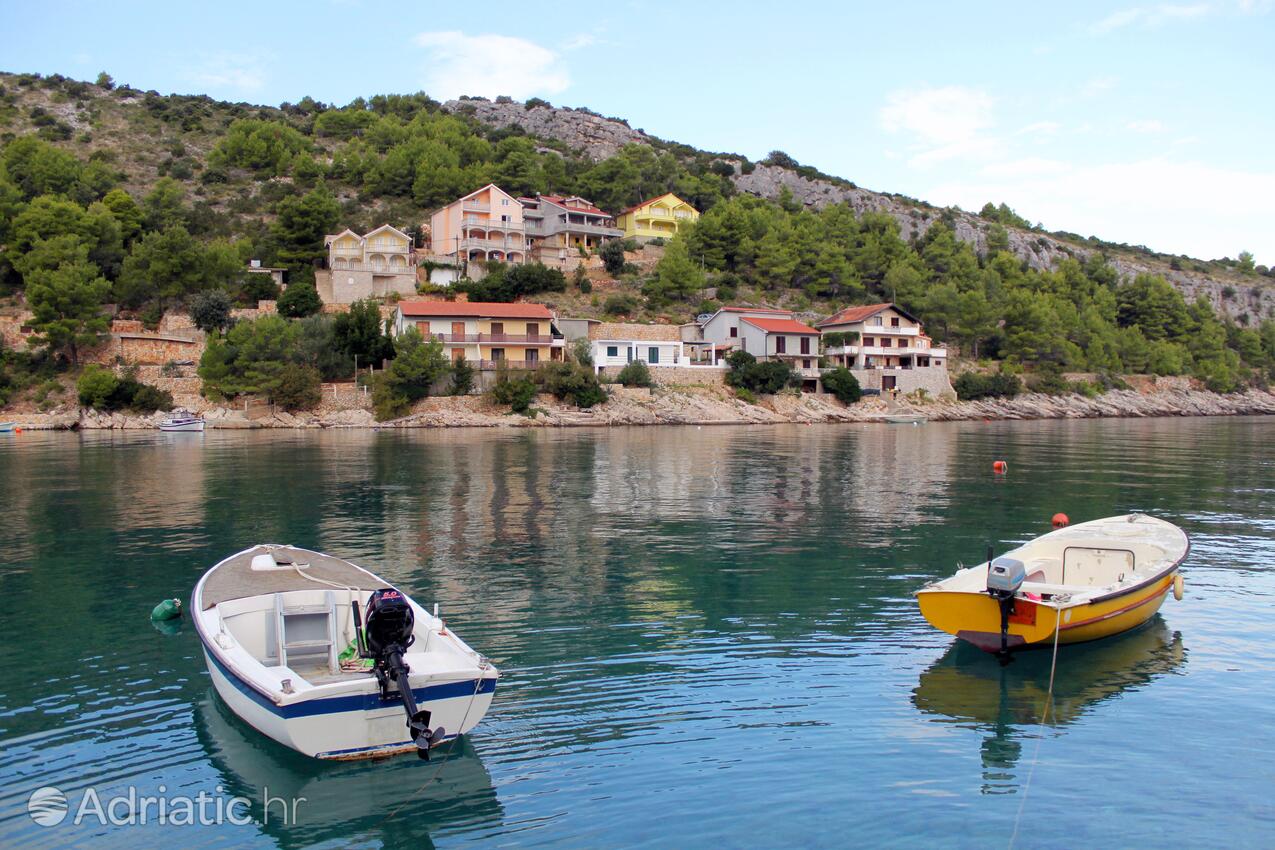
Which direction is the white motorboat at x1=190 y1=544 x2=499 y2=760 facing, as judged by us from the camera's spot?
facing away from the viewer and to the left of the viewer

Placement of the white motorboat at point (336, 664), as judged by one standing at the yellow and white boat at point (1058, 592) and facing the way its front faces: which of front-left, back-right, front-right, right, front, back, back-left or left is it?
back

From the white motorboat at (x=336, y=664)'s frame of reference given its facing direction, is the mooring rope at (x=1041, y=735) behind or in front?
behind

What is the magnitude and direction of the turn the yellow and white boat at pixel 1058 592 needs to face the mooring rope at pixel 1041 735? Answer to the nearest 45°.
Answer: approximately 135° to its right

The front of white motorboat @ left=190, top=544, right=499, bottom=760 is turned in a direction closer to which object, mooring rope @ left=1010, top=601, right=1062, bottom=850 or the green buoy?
the green buoy

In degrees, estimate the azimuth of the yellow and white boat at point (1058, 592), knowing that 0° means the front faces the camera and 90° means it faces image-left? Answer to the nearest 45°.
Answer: approximately 225°

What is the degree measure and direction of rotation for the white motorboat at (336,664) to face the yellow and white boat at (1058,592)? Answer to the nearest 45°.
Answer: approximately 135° to its right
